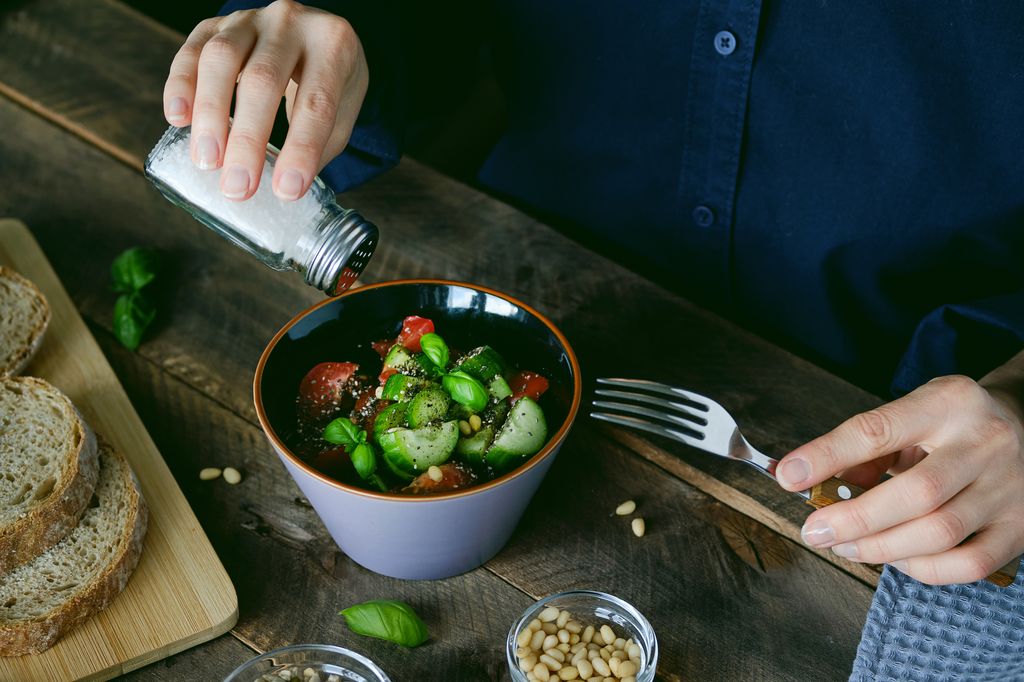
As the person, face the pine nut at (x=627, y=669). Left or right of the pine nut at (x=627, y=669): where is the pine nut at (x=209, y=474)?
right

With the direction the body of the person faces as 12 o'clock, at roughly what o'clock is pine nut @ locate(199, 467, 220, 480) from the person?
The pine nut is roughly at 12 o'clock from the person.

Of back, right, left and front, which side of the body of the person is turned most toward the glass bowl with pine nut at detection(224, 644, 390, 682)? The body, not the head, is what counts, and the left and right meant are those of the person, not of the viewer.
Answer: front

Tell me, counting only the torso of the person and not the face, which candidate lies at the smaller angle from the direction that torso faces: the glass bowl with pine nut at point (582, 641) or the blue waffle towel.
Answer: the glass bowl with pine nut

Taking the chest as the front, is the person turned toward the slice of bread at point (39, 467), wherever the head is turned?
yes

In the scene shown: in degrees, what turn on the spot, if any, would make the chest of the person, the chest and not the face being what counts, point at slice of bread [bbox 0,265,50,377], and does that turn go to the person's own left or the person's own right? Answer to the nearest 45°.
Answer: approximately 45° to the person's own right

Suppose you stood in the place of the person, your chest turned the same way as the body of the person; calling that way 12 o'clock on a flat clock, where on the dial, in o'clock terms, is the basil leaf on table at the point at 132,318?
The basil leaf on table is roughly at 1 o'clock from the person.

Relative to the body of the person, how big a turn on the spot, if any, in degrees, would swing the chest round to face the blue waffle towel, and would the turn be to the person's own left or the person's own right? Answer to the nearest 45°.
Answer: approximately 90° to the person's own left

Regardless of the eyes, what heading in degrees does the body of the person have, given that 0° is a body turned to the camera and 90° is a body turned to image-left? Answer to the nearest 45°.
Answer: approximately 45°

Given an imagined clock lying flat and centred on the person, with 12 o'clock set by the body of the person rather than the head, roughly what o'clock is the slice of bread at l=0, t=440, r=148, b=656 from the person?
The slice of bread is roughly at 12 o'clock from the person.

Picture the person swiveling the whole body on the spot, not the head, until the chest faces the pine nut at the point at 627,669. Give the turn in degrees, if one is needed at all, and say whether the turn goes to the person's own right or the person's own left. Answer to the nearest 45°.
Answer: approximately 45° to the person's own left
